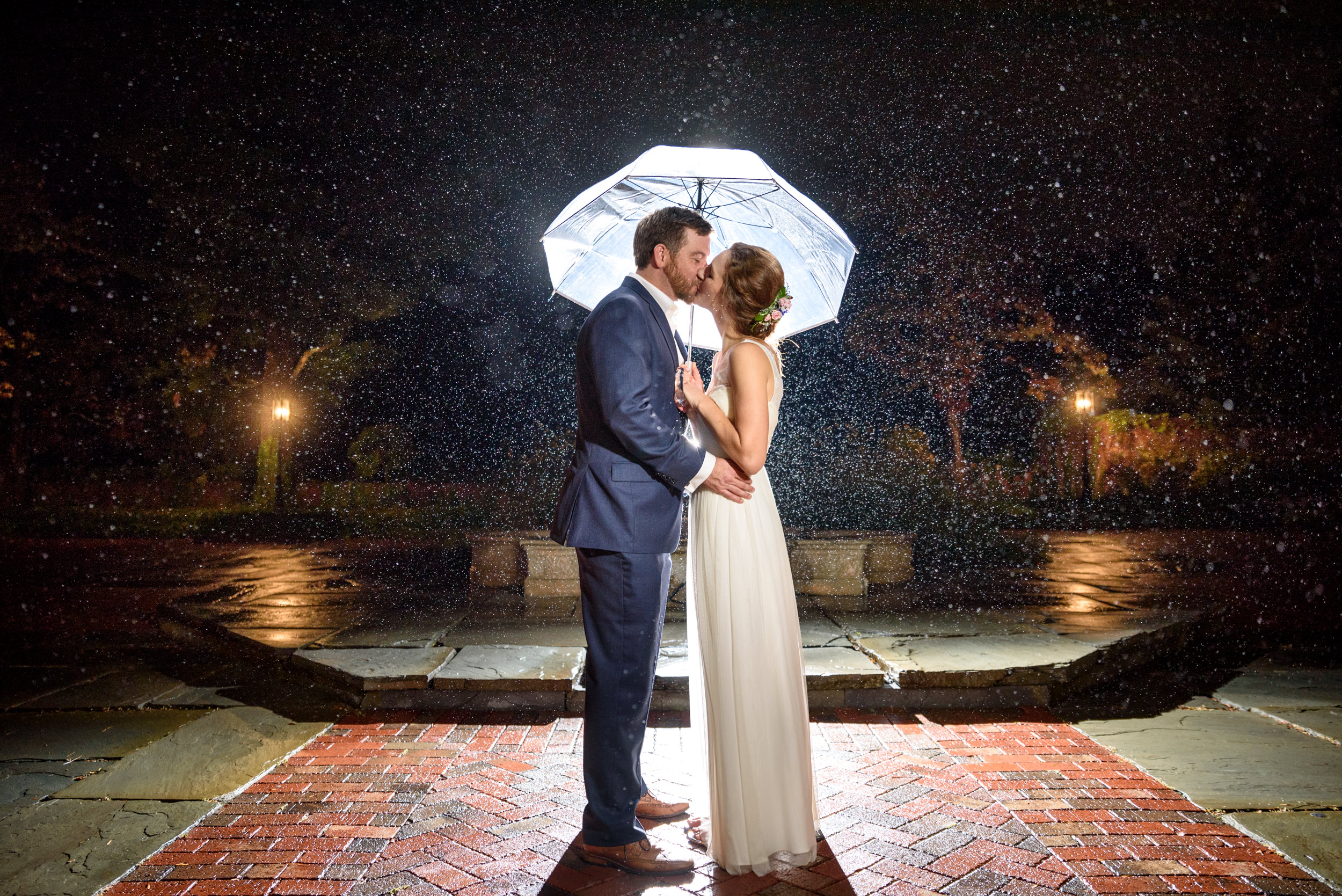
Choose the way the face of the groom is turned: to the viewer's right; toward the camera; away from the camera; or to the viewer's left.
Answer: to the viewer's right

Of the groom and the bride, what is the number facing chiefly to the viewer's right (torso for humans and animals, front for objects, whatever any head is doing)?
1

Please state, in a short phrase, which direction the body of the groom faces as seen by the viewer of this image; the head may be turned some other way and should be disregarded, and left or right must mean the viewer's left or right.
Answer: facing to the right of the viewer

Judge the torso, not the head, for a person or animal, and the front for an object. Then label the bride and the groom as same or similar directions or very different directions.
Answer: very different directions

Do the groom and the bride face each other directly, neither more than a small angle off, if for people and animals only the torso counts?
yes

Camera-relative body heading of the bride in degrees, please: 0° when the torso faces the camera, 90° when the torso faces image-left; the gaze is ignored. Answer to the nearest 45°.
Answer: approximately 90°

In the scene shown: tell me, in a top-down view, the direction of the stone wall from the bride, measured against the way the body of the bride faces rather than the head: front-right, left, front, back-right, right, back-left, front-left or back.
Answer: right
